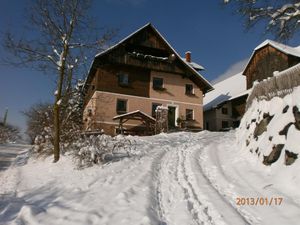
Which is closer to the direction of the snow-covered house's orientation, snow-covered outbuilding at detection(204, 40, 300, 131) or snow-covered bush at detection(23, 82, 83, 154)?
the snow-covered bush

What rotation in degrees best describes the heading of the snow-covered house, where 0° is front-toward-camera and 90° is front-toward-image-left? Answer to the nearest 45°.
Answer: approximately 0°

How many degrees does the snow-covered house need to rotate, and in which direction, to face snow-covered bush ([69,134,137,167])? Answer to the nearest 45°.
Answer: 0° — it already faces it

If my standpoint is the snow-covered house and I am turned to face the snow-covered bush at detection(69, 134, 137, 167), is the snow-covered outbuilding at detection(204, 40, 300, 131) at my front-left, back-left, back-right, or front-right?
back-left
